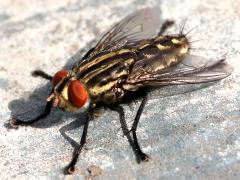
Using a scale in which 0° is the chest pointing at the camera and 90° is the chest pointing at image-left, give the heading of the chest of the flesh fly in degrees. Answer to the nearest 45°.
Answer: approximately 45°
